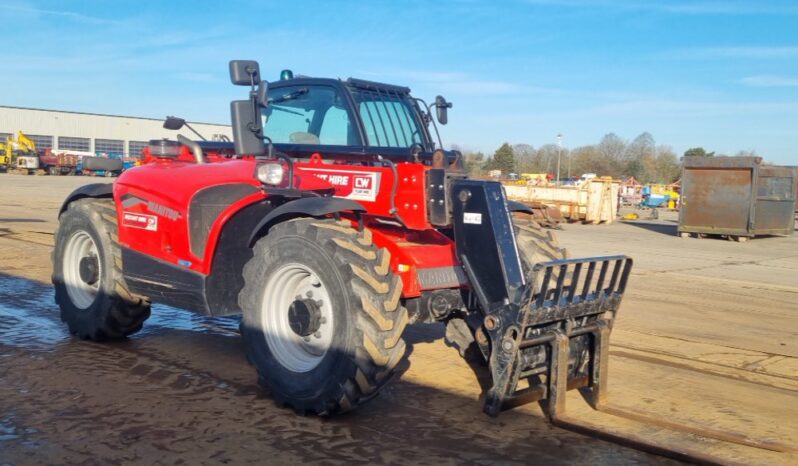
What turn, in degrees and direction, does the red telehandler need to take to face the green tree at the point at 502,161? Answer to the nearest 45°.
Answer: approximately 135° to its left

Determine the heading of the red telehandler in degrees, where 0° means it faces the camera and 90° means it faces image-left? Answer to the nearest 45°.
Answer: approximately 315°
